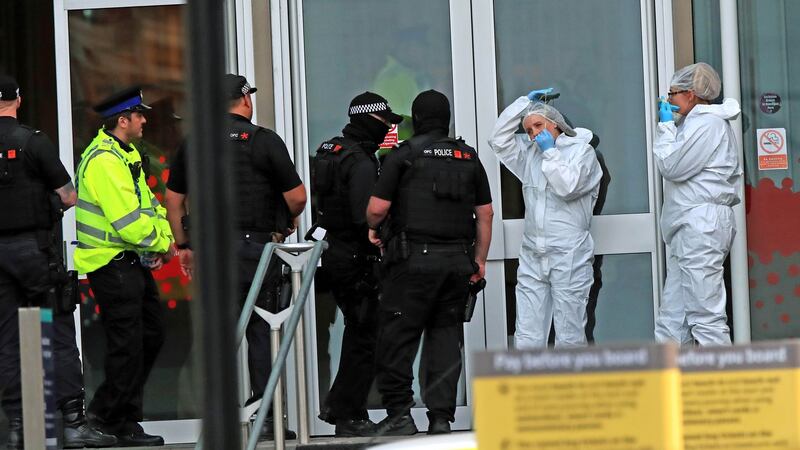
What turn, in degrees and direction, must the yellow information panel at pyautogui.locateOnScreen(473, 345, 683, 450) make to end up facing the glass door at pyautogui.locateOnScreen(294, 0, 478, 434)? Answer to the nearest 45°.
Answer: approximately 180°

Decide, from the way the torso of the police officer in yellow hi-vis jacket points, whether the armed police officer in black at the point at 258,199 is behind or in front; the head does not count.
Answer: in front

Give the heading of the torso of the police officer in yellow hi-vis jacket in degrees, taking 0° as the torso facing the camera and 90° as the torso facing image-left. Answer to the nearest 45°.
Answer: approximately 270°

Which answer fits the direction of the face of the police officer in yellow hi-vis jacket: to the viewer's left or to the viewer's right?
to the viewer's right

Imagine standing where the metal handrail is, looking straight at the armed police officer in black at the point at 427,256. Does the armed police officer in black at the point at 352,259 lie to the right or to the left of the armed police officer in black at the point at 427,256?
left

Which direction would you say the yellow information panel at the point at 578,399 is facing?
toward the camera

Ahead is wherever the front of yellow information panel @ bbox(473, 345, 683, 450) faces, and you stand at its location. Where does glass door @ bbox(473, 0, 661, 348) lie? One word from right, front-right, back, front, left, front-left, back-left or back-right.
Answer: back
